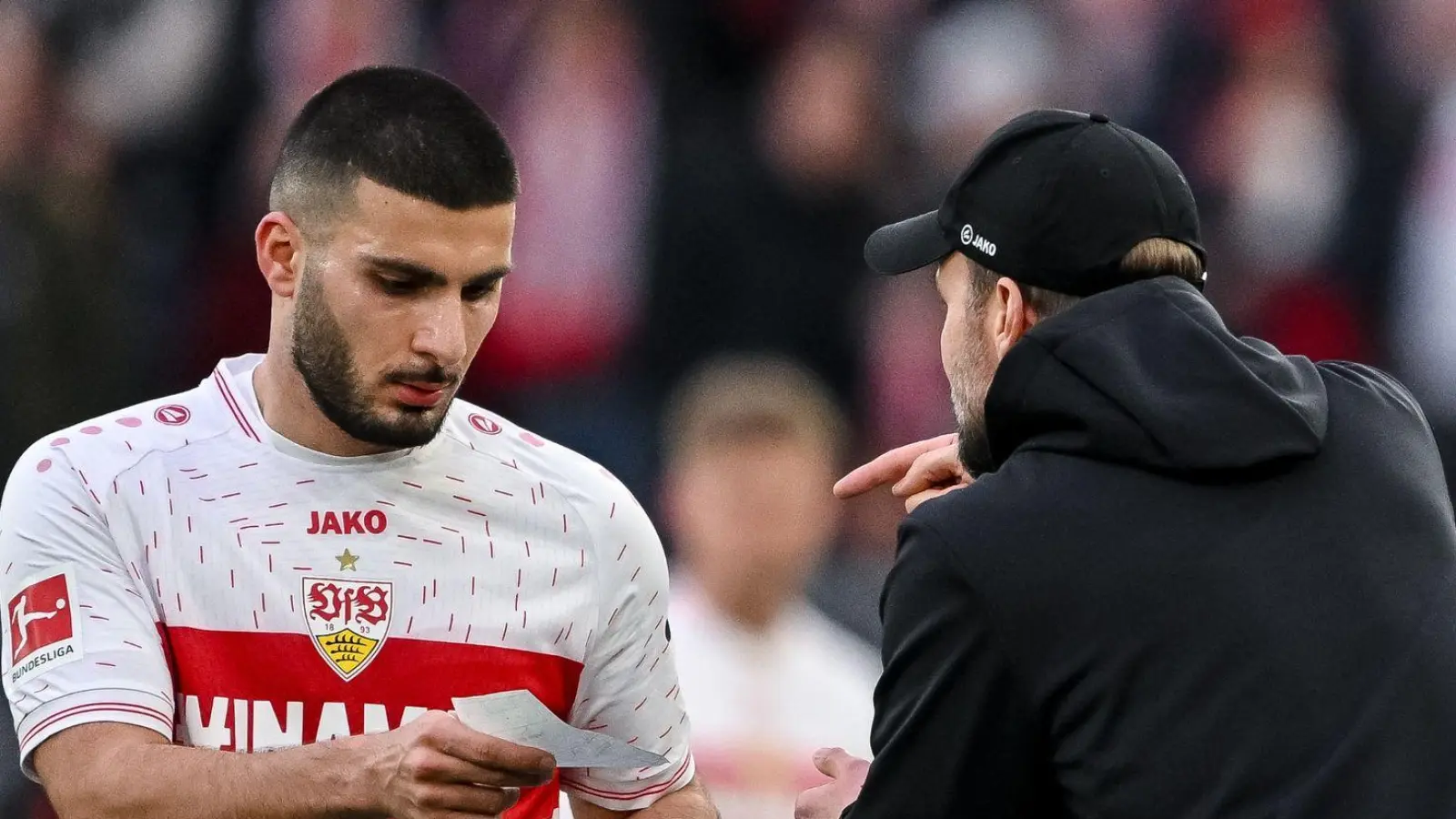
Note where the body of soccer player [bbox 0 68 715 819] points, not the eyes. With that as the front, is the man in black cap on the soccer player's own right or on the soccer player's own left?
on the soccer player's own left

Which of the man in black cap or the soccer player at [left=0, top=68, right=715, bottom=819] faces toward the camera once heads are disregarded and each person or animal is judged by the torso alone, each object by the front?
the soccer player

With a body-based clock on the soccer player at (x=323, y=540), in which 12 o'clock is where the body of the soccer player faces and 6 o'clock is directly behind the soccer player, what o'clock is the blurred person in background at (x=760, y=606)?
The blurred person in background is roughly at 7 o'clock from the soccer player.

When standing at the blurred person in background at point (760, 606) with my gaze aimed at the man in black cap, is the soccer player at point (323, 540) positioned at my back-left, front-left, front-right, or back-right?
front-right

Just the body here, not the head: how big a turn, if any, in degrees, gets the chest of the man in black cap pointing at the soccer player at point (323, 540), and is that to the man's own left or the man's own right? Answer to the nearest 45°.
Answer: approximately 45° to the man's own left

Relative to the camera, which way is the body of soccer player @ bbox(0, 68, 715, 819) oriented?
toward the camera

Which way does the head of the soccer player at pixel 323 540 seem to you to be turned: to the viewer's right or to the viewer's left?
to the viewer's right

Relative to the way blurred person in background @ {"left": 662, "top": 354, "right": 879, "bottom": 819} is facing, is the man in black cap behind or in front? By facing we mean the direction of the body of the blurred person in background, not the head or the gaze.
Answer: in front

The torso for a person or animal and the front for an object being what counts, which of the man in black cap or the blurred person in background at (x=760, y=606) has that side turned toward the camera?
the blurred person in background

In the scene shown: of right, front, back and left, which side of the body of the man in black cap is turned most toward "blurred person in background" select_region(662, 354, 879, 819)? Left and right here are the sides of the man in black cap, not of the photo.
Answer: front

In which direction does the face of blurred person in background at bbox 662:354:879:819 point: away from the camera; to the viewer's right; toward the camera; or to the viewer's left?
toward the camera

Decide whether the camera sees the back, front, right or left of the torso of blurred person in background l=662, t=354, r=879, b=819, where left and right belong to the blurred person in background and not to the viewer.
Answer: front

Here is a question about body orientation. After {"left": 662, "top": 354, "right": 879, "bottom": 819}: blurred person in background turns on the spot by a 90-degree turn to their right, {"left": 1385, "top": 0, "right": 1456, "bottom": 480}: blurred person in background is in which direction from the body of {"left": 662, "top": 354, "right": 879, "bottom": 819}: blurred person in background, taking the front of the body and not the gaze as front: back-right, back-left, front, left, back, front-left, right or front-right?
back-right

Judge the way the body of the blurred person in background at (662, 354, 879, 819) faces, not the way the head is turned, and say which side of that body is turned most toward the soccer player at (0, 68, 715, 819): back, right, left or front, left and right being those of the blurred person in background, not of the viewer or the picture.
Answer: front

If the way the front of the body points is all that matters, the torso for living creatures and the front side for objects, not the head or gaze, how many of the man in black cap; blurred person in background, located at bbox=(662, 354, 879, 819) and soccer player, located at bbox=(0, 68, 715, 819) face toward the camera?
2

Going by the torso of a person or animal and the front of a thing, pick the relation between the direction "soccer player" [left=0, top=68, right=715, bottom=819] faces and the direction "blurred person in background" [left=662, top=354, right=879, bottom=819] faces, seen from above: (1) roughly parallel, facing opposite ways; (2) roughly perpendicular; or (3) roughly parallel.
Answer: roughly parallel

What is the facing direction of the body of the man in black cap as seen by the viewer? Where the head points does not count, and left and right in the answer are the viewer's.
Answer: facing away from the viewer and to the left of the viewer
